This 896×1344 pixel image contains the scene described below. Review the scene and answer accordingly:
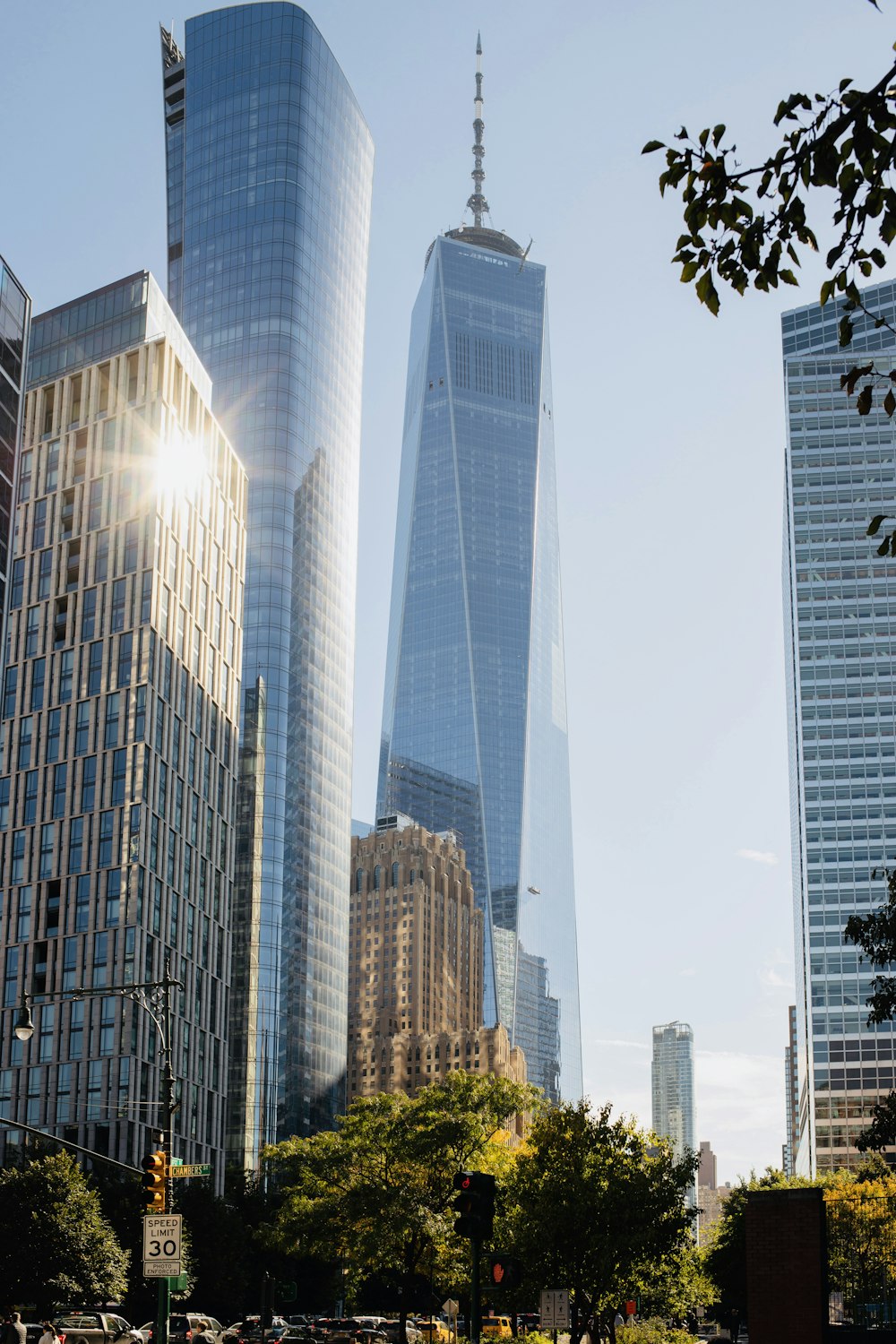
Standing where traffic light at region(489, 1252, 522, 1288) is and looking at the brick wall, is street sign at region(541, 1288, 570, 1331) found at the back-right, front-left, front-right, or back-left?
front-left

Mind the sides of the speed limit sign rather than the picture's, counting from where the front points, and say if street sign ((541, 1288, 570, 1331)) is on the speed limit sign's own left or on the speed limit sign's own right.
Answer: on the speed limit sign's own left

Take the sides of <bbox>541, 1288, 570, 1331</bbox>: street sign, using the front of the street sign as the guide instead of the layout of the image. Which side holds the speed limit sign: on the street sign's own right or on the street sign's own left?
on the street sign's own right

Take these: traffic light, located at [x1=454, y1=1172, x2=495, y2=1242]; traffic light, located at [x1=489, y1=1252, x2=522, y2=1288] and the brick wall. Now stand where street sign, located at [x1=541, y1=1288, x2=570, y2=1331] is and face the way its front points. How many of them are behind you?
0

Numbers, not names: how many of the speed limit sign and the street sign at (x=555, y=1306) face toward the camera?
2

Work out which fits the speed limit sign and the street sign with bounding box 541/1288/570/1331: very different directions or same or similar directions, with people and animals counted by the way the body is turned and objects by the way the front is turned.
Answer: same or similar directions

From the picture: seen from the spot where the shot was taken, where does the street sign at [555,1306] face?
facing the viewer

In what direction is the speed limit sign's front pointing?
toward the camera
